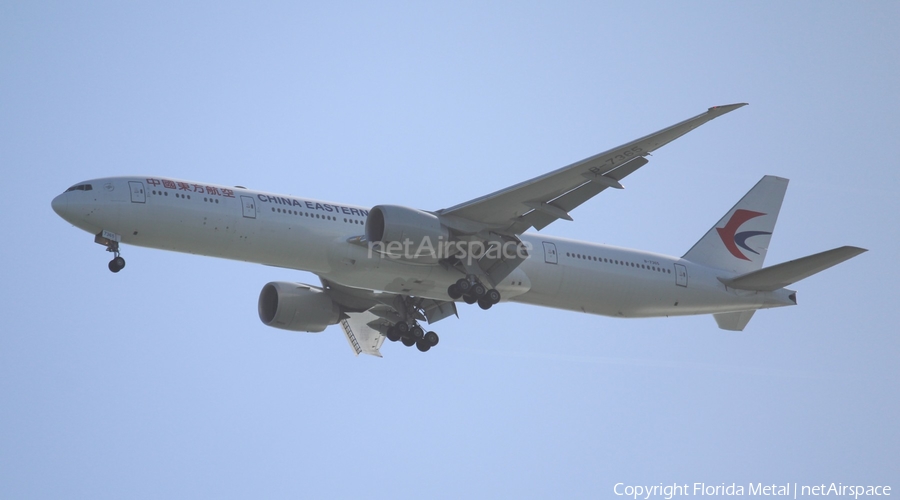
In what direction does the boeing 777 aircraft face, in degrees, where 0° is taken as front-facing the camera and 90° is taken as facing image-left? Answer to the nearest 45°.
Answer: approximately 45°
